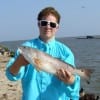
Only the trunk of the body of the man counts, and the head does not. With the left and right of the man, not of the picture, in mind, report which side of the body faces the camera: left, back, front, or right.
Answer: front
